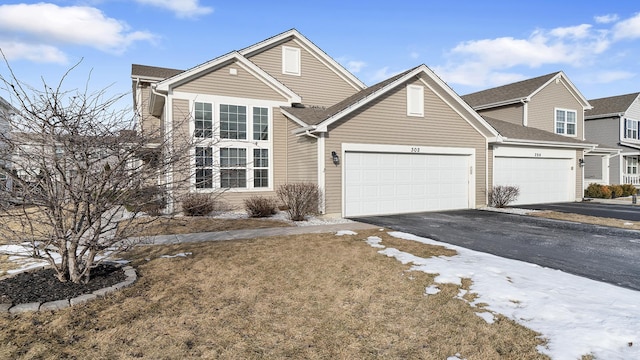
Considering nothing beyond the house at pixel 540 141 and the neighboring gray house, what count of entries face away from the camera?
0

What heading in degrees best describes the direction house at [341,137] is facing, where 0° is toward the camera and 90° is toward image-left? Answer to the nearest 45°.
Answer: approximately 315°

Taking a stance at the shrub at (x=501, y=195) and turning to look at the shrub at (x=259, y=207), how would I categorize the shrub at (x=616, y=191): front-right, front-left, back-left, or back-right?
back-right

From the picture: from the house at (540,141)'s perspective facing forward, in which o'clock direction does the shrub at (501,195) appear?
The shrub is roughly at 2 o'clock from the house.

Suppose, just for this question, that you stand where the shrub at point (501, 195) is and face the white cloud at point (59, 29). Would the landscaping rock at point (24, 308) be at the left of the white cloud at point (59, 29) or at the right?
left

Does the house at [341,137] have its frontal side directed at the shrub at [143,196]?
no

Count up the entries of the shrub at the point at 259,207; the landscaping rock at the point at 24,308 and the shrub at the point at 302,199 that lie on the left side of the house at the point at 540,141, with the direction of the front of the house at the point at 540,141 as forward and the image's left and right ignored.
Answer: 0

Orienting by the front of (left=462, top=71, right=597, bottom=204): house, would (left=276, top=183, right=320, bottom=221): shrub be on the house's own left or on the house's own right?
on the house's own right

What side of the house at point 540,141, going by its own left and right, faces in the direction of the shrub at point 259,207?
right

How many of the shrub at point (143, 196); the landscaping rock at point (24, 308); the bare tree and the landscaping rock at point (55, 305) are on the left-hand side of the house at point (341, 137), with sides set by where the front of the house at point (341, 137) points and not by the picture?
0

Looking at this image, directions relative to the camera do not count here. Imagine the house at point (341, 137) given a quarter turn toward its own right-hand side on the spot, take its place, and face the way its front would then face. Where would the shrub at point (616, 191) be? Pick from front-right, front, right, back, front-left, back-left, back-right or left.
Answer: back

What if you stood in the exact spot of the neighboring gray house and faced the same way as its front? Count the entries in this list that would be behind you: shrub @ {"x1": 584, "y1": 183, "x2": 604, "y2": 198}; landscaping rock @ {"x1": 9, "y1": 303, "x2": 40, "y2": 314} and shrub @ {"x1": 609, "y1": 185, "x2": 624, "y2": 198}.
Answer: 0

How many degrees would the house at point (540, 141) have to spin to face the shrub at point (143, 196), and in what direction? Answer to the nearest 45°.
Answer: approximately 45° to its right

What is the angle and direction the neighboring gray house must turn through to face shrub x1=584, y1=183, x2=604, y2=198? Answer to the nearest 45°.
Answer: approximately 45° to its right

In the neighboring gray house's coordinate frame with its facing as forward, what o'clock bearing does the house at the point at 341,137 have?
The house is roughly at 2 o'clock from the neighboring gray house.

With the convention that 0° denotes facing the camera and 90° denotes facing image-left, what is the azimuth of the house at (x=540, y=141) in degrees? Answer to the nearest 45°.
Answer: approximately 315°

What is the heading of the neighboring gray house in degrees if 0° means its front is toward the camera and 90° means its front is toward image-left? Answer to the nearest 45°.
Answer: approximately 315°

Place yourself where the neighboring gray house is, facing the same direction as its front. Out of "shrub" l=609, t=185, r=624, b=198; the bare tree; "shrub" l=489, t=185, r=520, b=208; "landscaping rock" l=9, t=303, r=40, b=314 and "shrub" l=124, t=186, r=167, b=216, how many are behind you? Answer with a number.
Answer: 0
